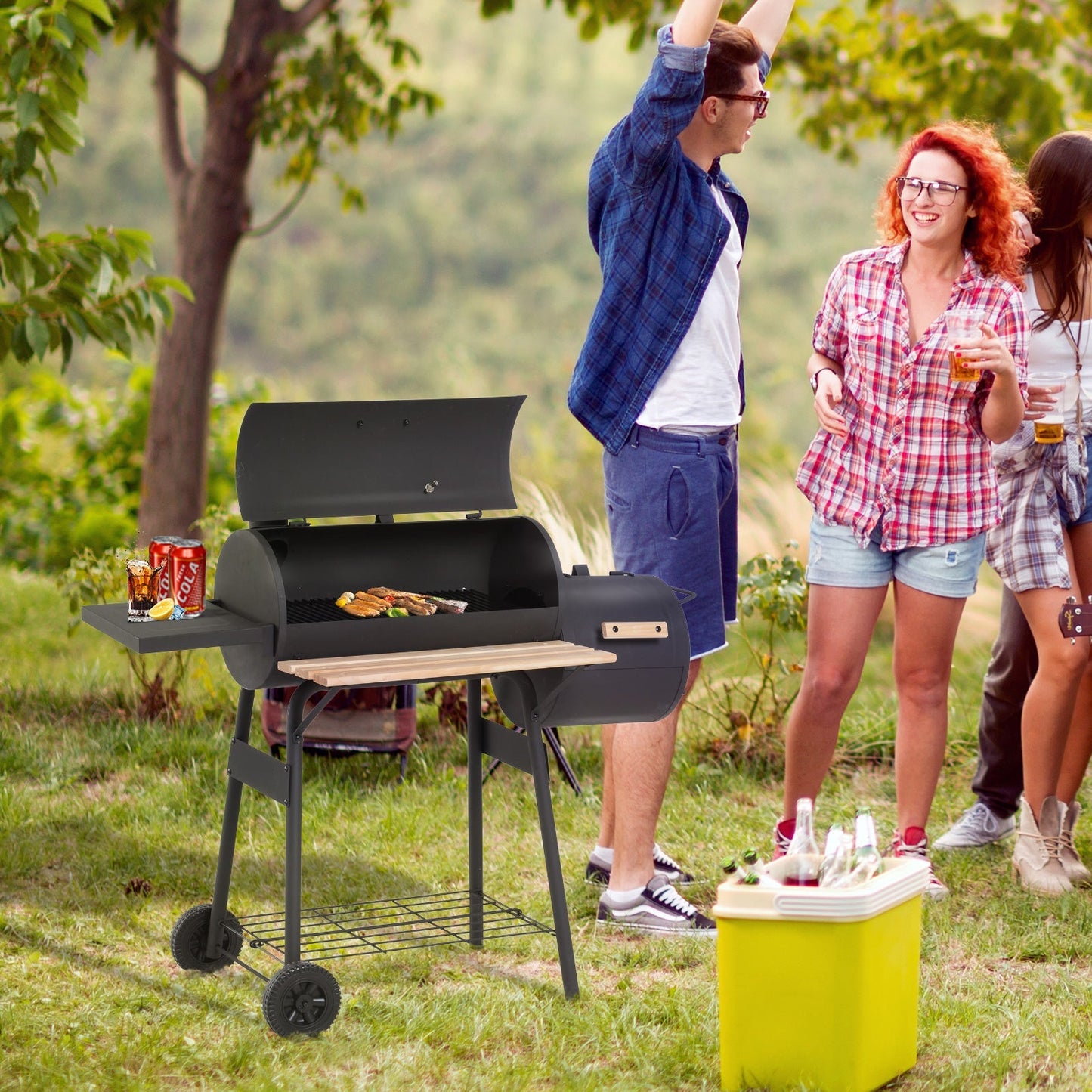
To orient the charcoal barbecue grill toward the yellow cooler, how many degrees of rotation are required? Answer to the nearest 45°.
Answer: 0° — it already faces it

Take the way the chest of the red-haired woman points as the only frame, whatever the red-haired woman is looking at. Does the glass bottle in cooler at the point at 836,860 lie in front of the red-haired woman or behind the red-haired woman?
in front

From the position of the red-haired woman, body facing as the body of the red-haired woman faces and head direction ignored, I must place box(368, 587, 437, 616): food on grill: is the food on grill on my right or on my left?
on my right

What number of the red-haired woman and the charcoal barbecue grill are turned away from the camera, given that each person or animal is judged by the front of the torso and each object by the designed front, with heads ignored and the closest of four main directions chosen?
0

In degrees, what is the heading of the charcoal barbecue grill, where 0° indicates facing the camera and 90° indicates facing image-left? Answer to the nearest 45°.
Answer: approximately 315°

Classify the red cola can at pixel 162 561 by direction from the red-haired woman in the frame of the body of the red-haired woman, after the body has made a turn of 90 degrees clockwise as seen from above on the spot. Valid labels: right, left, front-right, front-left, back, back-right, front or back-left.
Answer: front-left

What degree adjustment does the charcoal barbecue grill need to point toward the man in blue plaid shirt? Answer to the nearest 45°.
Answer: approximately 90° to its left

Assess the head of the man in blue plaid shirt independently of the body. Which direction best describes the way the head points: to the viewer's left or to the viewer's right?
to the viewer's right

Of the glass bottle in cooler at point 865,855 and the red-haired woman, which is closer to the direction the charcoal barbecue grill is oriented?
the glass bottle in cooler

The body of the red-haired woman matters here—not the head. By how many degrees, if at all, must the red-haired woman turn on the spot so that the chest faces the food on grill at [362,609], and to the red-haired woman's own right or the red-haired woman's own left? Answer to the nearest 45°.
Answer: approximately 45° to the red-haired woman's own right

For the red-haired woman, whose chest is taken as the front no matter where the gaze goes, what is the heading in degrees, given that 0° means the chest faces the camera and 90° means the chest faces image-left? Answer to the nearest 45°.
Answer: approximately 0°
